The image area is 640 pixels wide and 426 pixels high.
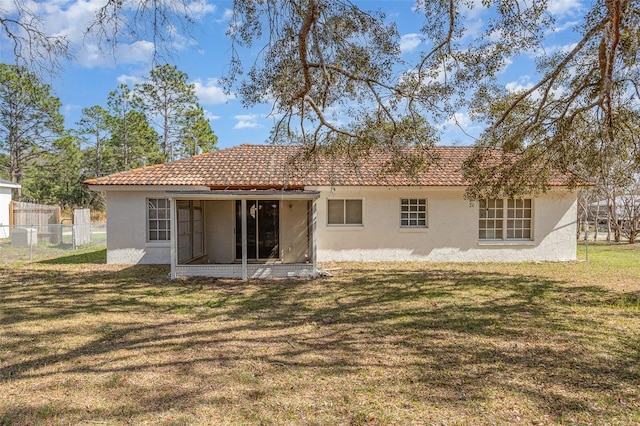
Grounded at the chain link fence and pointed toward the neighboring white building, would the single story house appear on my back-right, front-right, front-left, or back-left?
back-right

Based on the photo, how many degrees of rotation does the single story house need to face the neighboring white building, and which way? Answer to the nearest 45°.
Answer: approximately 45° to its left

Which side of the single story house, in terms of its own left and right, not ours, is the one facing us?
back

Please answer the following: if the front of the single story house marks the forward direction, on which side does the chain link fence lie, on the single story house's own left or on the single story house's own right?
on the single story house's own left
